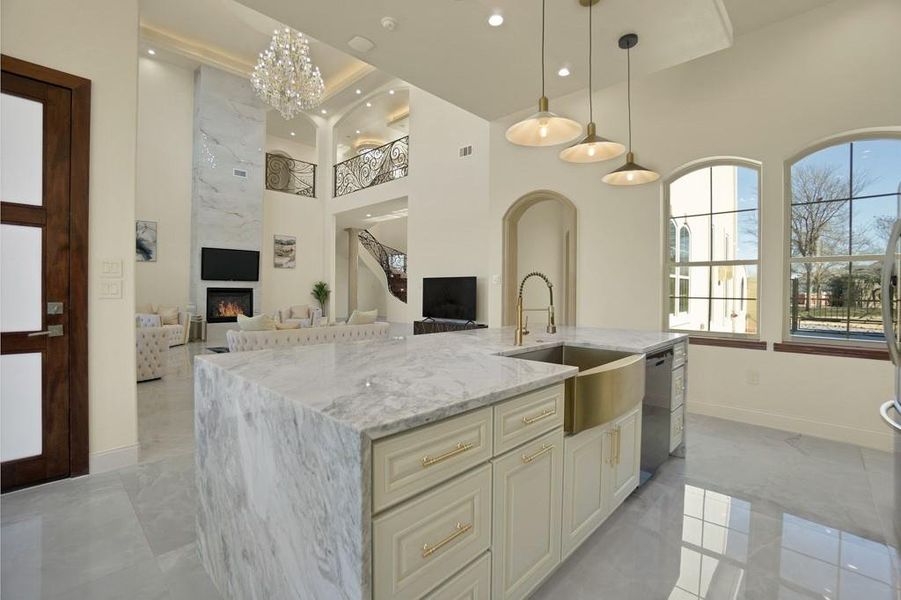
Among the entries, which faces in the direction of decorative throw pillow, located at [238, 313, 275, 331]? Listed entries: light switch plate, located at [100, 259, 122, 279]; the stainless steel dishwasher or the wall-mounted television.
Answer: the wall-mounted television

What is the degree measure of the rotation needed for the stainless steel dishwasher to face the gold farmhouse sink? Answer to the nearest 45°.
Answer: approximately 45° to its right

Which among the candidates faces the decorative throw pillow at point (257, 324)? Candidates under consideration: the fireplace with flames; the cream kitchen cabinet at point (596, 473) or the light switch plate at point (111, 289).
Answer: the fireplace with flames

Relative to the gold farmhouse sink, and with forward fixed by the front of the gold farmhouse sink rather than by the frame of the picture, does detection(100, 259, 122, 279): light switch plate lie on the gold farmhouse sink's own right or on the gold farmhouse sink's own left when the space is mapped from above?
on the gold farmhouse sink's own right

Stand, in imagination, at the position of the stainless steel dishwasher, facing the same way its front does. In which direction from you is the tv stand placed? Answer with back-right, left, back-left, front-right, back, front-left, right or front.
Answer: back

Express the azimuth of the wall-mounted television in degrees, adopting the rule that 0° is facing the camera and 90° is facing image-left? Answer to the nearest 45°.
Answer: approximately 0°

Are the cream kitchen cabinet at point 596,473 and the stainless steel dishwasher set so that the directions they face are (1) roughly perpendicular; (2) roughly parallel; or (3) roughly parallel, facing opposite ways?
roughly parallel

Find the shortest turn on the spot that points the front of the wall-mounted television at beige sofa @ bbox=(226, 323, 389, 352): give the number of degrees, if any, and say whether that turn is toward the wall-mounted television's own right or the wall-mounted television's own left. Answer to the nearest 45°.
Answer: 0° — it already faces it

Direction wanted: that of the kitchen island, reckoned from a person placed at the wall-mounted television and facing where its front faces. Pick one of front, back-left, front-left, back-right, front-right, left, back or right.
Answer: front

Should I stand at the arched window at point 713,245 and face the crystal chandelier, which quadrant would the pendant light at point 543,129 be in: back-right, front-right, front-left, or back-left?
front-left

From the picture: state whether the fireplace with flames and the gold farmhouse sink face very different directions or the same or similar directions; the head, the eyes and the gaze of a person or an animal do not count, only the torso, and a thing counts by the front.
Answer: same or similar directions

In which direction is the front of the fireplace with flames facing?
toward the camera
